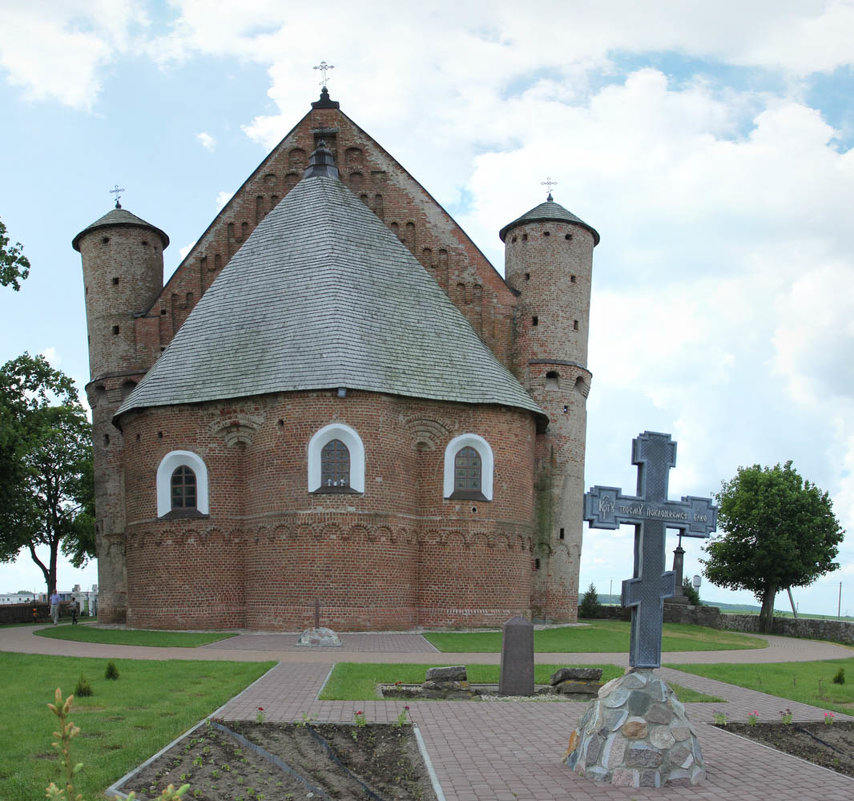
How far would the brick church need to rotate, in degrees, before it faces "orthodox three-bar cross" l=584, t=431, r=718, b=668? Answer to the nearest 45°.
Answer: approximately 180°

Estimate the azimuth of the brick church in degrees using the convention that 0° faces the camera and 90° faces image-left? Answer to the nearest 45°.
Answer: approximately 180°

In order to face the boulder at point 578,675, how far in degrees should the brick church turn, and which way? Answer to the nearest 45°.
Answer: approximately 180°

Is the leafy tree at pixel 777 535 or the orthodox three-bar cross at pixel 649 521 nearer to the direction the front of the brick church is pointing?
the leafy tree

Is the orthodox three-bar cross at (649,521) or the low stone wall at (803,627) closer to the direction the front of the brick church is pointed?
the low stone wall

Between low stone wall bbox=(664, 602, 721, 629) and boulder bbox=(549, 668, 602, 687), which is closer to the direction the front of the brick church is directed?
the low stone wall

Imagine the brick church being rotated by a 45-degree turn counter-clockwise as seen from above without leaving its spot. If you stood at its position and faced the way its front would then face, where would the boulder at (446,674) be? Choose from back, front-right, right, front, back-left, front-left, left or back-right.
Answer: back-left

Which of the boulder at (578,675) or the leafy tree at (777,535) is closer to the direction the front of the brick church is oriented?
the leafy tree
